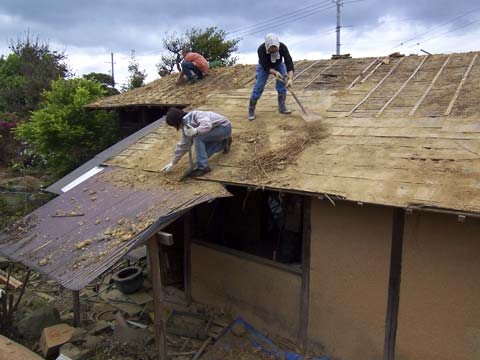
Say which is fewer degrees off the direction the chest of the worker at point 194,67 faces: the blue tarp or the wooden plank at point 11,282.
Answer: the wooden plank

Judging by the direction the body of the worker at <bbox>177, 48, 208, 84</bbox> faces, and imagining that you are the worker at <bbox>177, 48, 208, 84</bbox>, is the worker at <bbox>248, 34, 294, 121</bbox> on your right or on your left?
on your left

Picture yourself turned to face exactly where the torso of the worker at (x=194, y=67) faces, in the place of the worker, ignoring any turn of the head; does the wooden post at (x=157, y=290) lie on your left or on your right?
on your left

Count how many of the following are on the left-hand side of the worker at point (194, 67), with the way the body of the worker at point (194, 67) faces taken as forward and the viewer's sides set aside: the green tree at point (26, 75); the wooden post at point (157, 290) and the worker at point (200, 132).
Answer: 2

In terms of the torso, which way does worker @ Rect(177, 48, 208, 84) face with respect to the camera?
to the viewer's left

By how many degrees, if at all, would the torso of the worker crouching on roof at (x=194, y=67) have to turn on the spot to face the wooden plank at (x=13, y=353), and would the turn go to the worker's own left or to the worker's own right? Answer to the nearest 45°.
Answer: approximately 90° to the worker's own left

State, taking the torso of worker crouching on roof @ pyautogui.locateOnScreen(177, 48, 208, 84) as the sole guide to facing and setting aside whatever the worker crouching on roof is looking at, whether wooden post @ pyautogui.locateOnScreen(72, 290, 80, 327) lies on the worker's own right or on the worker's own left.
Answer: on the worker's own left

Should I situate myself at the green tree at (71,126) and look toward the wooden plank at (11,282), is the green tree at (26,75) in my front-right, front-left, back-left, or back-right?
back-right

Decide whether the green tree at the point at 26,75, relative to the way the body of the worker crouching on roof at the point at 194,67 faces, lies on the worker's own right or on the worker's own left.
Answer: on the worker's own right
